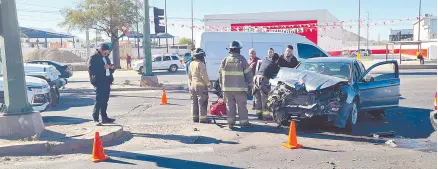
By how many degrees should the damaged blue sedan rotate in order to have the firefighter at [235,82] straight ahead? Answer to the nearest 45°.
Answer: approximately 45° to its right

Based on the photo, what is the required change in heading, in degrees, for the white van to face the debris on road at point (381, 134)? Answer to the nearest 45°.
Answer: approximately 90° to its right

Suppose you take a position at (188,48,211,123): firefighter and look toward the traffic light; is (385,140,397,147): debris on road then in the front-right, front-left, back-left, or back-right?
back-right

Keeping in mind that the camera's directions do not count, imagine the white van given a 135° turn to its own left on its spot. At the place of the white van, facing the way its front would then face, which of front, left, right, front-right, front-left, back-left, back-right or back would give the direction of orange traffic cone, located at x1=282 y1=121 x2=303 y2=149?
back-left

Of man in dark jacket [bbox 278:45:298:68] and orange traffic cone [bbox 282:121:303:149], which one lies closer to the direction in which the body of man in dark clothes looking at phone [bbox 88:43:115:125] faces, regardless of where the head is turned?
the orange traffic cone

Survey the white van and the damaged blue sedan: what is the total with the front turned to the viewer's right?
1

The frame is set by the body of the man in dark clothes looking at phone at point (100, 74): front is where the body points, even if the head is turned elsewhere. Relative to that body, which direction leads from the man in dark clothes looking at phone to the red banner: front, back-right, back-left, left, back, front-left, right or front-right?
left

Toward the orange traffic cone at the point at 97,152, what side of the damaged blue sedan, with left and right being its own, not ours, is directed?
front

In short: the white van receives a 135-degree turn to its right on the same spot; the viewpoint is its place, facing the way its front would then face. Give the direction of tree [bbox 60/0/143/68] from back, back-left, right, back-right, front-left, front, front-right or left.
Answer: right

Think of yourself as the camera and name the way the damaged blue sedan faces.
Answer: facing the viewer and to the left of the viewer

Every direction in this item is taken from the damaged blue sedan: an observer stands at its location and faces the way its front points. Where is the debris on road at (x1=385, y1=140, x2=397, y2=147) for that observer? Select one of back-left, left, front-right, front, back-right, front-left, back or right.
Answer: left

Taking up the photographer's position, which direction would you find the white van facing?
facing to the right of the viewer

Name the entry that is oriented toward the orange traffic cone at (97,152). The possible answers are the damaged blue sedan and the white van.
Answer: the damaged blue sedan

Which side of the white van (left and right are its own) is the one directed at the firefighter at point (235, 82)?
right

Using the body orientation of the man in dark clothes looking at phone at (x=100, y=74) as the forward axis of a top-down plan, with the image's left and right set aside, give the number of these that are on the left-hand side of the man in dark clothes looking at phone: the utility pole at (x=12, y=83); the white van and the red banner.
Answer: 2

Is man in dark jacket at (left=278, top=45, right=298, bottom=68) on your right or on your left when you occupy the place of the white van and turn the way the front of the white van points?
on your right

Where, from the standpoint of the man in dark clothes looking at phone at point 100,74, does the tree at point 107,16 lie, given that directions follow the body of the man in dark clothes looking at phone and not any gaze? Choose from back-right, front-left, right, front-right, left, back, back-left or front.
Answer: back-left
